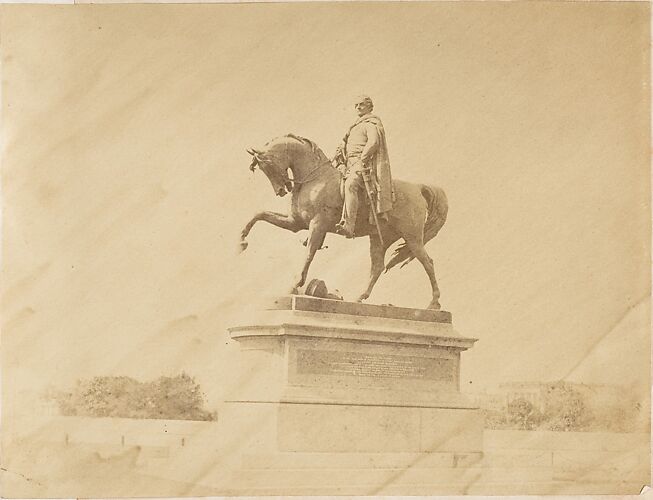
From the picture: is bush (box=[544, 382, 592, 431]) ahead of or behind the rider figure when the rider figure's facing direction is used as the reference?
behind

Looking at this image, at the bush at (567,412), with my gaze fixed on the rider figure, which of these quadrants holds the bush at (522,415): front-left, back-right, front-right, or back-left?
front-right

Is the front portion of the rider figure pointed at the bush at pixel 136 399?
no

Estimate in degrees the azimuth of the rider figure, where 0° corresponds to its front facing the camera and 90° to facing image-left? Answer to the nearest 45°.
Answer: approximately 45°

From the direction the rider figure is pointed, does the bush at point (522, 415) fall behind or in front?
behind
